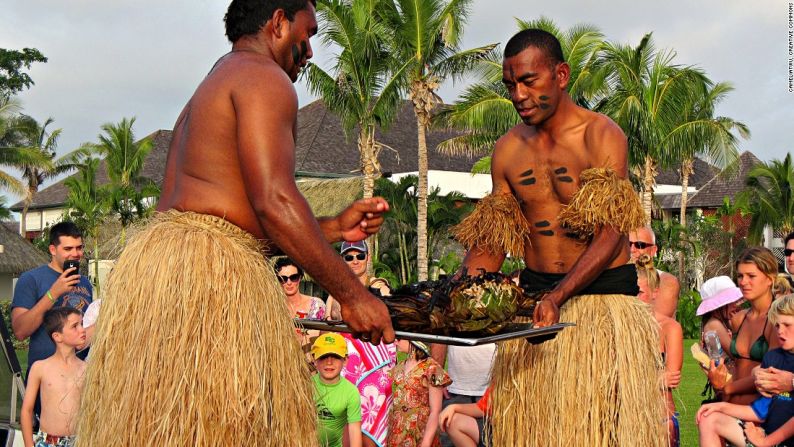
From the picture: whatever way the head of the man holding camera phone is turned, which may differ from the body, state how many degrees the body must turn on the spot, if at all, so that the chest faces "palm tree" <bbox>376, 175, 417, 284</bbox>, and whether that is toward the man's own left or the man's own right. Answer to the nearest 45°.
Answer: approximately 90° to the man's own left

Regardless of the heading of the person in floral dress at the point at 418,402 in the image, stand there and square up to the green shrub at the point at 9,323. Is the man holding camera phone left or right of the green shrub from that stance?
left

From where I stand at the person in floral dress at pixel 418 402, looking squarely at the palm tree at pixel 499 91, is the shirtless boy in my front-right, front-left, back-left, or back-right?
back-left

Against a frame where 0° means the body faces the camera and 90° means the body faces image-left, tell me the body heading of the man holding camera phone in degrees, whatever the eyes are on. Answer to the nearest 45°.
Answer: approximately 315°

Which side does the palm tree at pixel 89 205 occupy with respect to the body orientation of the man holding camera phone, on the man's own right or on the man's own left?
on the man's own left

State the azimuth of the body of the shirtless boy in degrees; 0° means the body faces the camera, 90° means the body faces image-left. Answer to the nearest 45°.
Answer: approximately 315°
